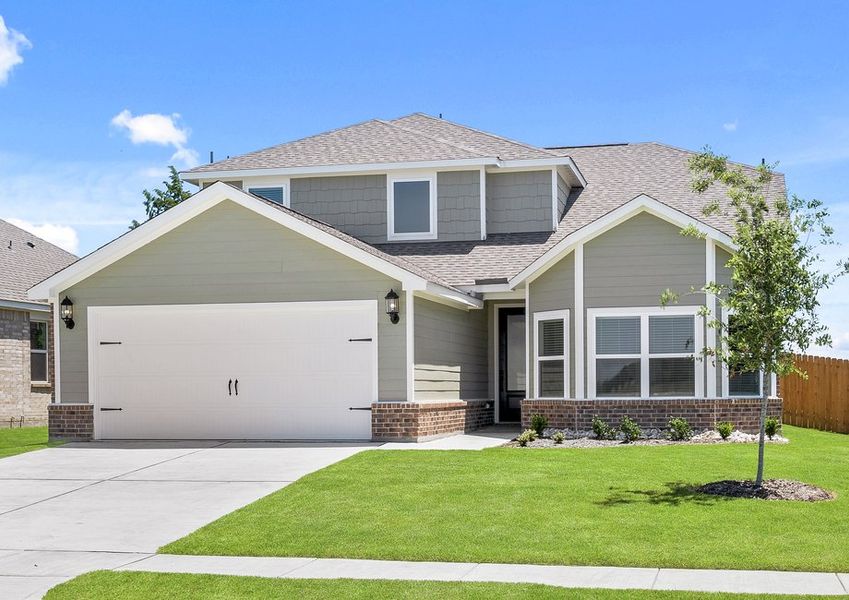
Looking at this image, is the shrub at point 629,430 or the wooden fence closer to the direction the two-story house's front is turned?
the shrub

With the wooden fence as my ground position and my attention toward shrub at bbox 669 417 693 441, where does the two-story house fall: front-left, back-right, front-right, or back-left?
front-right

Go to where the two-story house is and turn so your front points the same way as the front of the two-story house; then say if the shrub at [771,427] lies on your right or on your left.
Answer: on your left

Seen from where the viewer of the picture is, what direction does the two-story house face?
facing the viewer

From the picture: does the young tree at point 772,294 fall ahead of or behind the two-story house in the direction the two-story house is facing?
ahead

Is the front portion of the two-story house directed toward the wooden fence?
no
